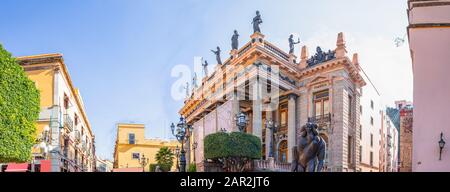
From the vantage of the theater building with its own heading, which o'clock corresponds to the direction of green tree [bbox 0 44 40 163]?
The green tree is roughly at 1 o'clock from the theater building.

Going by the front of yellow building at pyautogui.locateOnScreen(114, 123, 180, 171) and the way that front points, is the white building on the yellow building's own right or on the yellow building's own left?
on the yellow building's own left

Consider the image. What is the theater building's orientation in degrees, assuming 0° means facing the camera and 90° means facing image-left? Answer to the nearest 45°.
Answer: approximately 45°

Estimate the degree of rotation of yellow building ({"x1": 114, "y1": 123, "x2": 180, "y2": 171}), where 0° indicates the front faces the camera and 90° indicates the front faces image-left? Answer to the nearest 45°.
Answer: approximately 0°

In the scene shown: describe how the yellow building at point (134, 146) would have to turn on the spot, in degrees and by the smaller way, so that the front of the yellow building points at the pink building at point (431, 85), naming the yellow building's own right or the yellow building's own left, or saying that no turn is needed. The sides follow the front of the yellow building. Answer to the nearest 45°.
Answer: approximately 90° to the yellow building's own left
